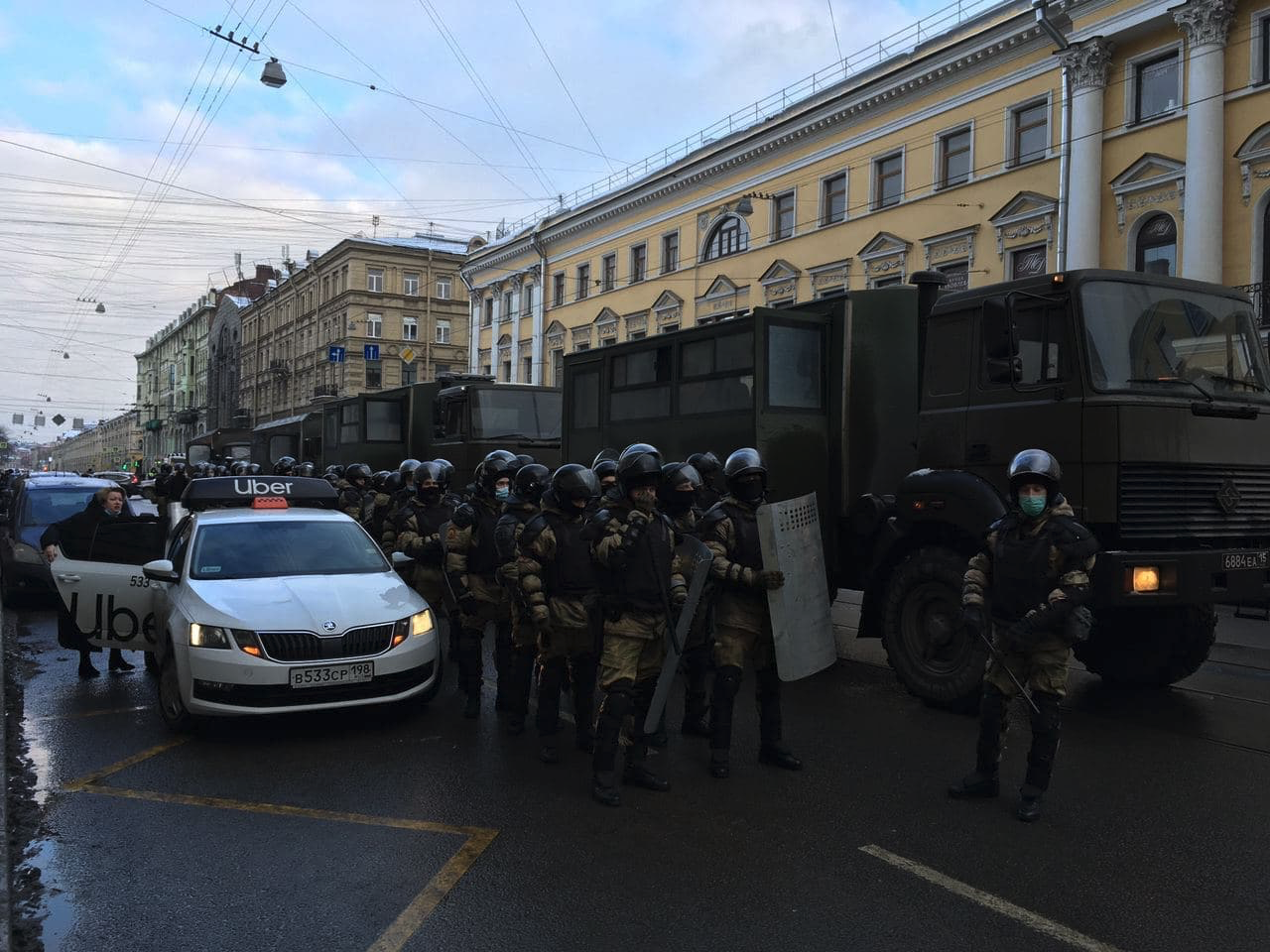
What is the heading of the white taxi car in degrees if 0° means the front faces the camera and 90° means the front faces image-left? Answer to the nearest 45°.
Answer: approximately 315°

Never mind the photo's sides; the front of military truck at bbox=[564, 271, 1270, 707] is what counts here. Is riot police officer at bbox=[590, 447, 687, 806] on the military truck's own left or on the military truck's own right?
on the military truck's own right

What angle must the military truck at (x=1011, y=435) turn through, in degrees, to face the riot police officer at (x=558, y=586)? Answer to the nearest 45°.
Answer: approximately 90° to its right

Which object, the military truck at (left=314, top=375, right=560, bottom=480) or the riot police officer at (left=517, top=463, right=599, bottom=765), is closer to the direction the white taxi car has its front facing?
the riot police officer

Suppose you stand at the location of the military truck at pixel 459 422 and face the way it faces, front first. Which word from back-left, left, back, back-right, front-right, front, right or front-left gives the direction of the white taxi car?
front-right

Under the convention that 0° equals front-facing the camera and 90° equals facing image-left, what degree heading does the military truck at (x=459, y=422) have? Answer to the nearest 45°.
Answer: approximately 315°
